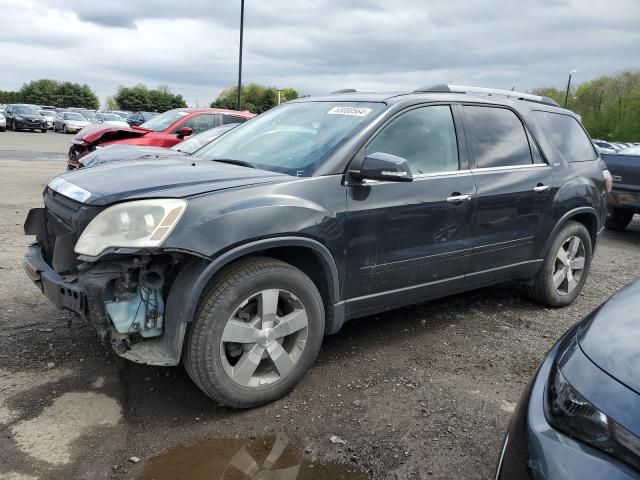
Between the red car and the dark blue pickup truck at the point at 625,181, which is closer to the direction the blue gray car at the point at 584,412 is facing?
the red car

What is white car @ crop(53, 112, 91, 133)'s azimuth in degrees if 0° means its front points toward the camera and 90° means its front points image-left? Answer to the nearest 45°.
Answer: approximately 315°

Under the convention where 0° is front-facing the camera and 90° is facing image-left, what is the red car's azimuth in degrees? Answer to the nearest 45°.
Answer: approximately 45°

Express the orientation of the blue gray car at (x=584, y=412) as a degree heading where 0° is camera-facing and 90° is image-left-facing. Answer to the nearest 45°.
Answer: approximately 45°

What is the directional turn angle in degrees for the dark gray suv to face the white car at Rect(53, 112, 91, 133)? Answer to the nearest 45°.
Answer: approximately 90° to its right

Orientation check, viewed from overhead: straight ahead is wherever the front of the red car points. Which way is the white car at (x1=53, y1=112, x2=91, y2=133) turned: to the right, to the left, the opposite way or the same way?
to the left
